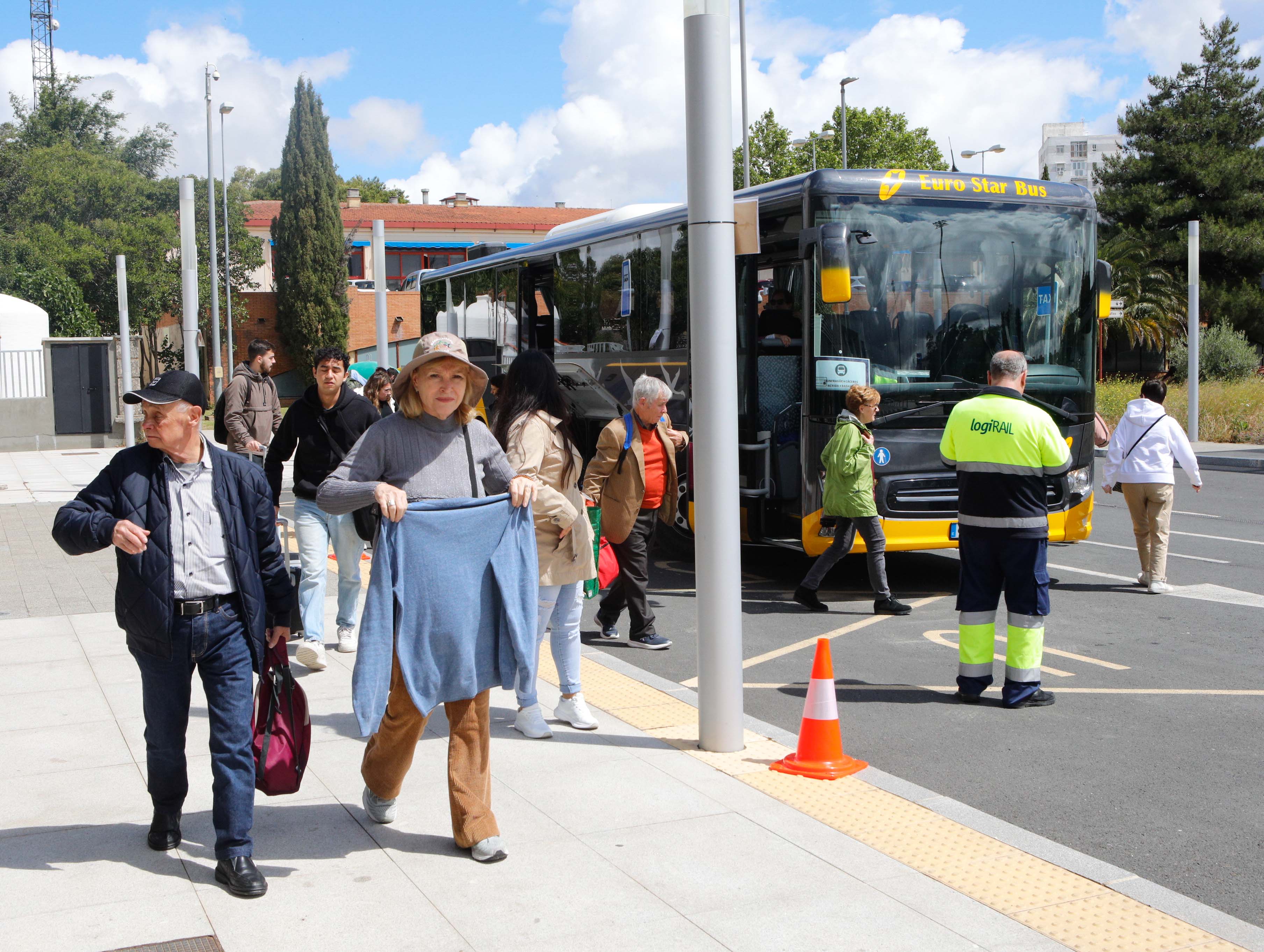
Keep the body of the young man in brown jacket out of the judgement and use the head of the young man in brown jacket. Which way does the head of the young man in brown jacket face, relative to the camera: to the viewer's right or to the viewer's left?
to the viewer's right

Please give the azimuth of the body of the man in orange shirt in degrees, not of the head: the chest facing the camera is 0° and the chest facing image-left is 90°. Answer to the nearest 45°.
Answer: approximately 315°

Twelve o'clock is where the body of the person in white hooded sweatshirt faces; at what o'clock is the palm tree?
The palm tree is roughly at 12 o'clock from the person in white hooded sweatshirt.

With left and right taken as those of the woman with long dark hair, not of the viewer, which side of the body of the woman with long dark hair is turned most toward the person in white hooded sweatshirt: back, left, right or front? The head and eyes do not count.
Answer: left

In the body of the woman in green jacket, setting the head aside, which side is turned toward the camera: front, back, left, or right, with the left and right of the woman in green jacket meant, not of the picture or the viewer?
right

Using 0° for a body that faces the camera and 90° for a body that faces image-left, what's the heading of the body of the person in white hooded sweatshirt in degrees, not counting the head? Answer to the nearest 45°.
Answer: approximately 180°

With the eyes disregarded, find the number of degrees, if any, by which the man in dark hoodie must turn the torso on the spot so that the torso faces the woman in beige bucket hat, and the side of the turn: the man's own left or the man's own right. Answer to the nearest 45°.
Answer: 0° — they already face them

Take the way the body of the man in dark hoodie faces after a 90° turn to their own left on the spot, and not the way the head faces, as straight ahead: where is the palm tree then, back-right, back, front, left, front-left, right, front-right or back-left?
front-left

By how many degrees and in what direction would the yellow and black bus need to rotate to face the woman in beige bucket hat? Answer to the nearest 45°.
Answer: approximately 45° to its right
